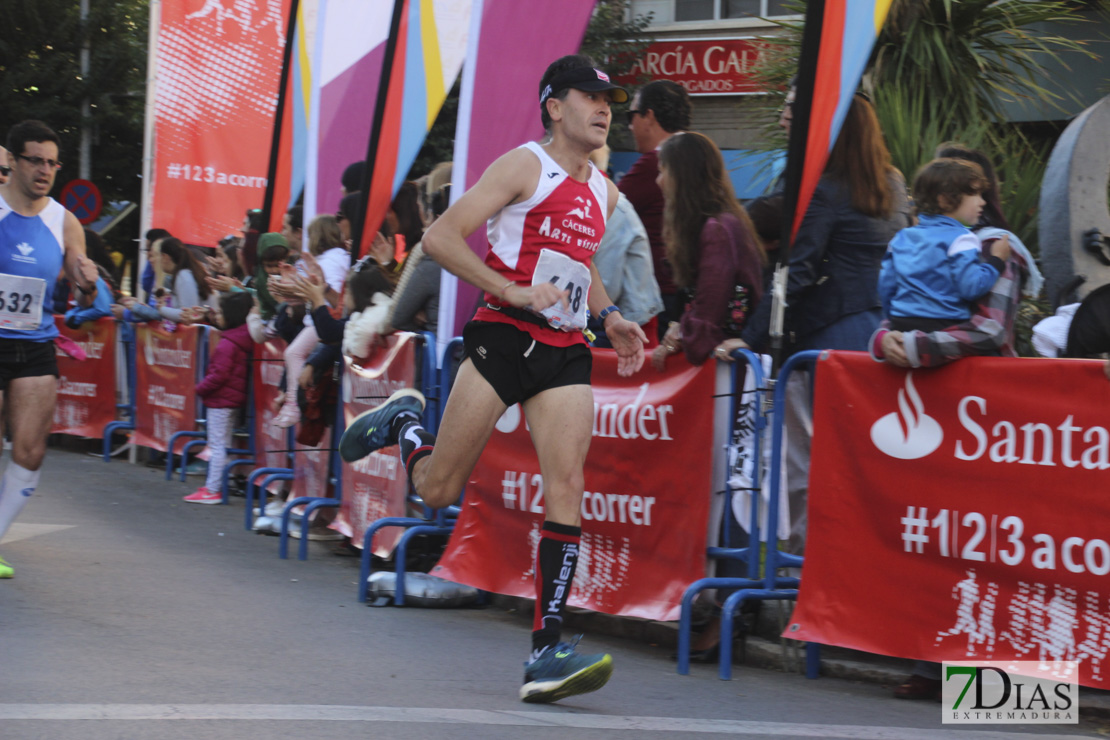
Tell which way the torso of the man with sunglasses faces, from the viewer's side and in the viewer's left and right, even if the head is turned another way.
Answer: facing to the left of the viewer

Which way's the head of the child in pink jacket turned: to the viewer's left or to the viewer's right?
to the viewer's left

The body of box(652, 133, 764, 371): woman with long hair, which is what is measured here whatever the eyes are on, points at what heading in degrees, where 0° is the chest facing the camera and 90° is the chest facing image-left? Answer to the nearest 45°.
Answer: approximately 90°

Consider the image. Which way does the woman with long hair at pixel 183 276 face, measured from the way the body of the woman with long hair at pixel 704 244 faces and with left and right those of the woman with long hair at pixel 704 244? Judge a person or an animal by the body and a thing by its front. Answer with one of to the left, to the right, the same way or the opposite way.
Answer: the same way

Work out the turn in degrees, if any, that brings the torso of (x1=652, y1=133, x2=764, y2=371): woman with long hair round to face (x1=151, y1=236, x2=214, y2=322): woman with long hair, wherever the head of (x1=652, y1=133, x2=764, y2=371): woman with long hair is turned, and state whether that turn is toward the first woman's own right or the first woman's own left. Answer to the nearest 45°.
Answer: approximately 45° to the first woman's own right

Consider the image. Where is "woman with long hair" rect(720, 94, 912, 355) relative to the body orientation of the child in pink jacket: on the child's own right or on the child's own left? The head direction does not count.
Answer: on the child's own left

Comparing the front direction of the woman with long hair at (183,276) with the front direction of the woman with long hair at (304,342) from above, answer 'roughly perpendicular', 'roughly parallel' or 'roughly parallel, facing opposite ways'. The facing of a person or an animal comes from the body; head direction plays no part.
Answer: roughly parallel

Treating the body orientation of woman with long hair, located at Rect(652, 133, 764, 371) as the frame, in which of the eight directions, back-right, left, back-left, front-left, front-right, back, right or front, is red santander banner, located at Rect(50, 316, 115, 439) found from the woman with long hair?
front-right

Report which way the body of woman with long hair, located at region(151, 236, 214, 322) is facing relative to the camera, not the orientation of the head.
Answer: to the viewer's left

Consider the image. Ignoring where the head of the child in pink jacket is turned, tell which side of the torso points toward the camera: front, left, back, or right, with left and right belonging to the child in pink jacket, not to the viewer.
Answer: left

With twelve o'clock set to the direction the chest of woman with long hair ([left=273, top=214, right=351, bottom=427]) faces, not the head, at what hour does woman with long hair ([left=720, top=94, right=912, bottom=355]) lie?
woman with long hair ([left=720, top=94, right=912, bottom=355]) is roughly at 8 o'clock from woman with long hair ([left=273, top=214, right=351, bottom=427]).
